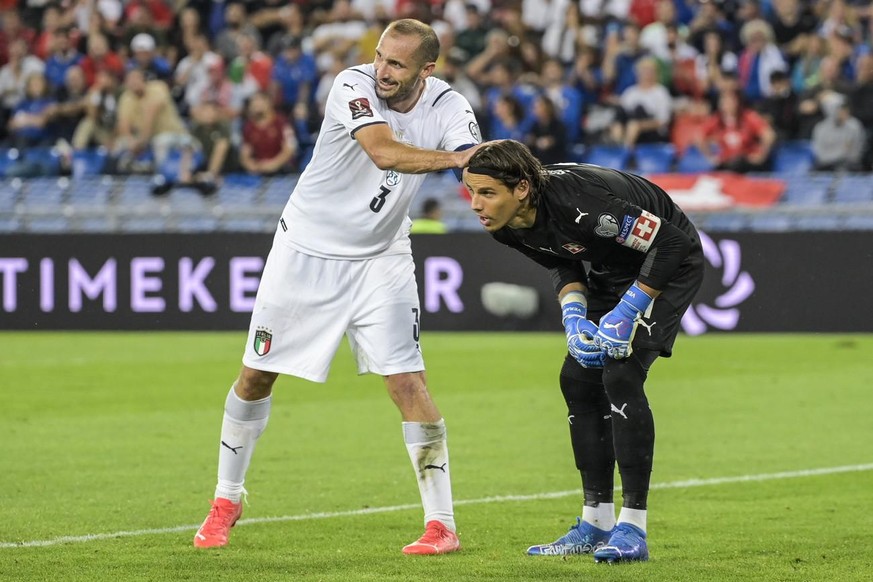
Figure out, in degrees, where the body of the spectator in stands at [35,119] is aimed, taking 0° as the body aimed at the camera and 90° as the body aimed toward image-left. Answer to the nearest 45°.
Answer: approximately 0°

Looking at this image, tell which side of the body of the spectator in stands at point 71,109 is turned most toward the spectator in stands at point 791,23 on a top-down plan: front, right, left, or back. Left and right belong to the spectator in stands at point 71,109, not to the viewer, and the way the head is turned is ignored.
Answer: left

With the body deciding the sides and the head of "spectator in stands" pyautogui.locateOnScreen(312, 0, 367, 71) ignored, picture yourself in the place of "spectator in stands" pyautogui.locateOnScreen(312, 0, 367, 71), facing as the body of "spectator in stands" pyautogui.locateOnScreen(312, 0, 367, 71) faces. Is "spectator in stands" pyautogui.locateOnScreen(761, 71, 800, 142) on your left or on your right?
on your left

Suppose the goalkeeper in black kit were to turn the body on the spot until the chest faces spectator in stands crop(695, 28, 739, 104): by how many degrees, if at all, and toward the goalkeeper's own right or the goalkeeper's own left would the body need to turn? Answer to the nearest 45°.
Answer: approximately 135° to the goalkeeper's own right

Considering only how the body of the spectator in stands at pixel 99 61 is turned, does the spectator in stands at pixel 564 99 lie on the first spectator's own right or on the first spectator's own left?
on the first spectator's own left

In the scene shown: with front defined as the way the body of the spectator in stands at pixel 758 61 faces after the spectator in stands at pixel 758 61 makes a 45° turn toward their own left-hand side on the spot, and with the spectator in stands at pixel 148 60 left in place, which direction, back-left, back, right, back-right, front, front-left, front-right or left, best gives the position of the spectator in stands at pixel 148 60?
back-right

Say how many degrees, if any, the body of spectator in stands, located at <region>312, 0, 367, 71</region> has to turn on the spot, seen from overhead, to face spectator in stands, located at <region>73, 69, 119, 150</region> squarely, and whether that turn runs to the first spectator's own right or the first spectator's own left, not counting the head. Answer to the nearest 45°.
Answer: approximately 90° to the first spectator's own right

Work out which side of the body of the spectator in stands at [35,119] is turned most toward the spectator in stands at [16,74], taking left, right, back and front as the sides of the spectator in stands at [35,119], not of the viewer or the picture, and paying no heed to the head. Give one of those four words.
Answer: back

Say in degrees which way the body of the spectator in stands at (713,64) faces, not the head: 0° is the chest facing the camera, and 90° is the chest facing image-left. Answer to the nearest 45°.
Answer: approximately 0°

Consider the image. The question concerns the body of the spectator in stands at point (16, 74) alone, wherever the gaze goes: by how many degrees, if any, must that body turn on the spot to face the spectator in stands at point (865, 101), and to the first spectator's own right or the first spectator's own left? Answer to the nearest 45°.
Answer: approximately 45° to the first spectator's own left

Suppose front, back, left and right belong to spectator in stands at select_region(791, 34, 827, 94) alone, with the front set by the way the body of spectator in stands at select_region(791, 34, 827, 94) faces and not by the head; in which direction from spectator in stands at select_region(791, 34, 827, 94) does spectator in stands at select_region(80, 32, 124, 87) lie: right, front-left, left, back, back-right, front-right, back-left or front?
right

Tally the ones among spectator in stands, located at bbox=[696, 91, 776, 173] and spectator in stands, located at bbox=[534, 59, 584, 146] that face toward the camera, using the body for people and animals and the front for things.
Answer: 2

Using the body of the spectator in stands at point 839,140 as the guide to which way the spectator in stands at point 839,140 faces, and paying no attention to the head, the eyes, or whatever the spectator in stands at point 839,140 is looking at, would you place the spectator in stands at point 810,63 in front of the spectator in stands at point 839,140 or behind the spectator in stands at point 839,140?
behind

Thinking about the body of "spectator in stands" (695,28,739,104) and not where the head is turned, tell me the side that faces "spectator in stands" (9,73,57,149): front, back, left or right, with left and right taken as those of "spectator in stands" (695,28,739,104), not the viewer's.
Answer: right

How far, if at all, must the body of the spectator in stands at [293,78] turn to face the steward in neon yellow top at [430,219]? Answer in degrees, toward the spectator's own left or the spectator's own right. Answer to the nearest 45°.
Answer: approximately 45° to the spectator's own left

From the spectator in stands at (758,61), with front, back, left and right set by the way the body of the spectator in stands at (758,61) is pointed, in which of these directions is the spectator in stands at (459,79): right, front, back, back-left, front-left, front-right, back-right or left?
right
